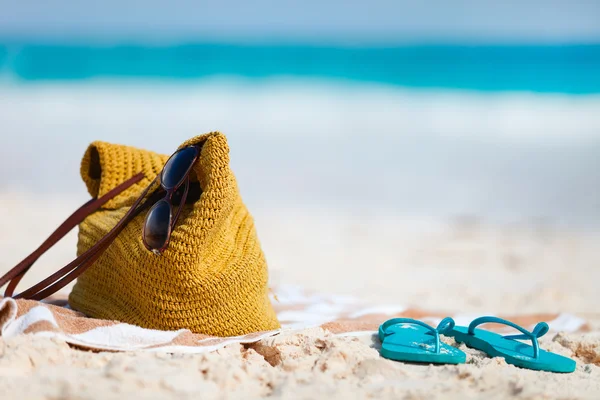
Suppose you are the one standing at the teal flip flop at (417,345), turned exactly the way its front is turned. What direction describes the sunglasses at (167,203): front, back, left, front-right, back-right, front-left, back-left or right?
back-right

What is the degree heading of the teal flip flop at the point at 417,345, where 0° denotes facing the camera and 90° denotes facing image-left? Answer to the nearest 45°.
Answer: approximately 315°

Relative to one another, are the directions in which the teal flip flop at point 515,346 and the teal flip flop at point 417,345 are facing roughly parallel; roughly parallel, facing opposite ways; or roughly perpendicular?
roughly parallel

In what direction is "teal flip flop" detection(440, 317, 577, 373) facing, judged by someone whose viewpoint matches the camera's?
facing the viewer and to the right of the viewer

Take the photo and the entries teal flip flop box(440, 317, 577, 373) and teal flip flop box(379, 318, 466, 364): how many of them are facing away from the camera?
0
